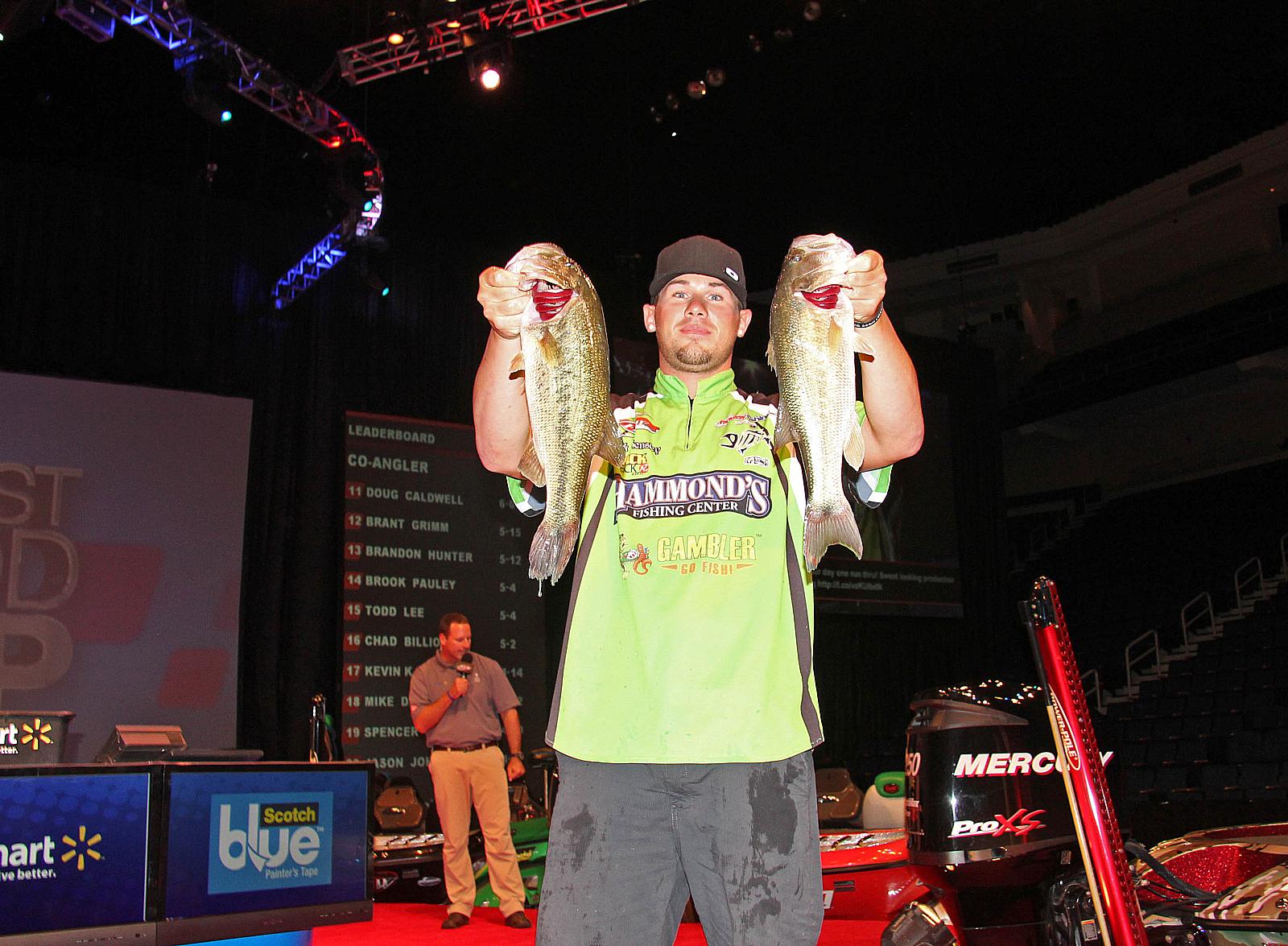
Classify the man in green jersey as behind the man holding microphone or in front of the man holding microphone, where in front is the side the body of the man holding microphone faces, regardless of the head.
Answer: in front

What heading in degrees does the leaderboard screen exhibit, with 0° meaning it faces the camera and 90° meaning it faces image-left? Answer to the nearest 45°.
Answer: approximately 315°

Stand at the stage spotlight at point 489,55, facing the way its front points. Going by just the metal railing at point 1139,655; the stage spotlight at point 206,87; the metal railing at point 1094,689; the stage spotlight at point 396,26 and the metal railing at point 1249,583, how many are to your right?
2

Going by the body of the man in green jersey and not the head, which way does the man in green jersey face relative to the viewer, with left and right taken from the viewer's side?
facing the viewer

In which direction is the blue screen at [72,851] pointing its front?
toward the camera

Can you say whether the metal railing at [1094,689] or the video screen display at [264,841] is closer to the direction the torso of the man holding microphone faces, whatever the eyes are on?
the video screen display

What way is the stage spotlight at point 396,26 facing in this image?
toward the camera
